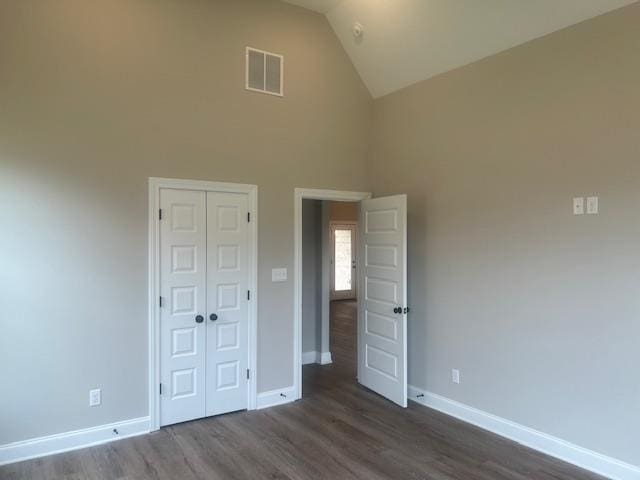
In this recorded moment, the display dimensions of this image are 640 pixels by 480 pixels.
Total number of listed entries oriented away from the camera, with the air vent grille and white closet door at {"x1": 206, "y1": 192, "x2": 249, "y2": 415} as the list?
0

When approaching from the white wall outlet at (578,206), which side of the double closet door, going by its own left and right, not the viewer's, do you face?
front

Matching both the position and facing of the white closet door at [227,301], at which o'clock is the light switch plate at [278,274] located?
The light switch plate is roughly at 10 o'clock from the white closet door.

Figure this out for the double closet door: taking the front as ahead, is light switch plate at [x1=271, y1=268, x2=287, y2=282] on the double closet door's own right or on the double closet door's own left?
on the double closet door's own left

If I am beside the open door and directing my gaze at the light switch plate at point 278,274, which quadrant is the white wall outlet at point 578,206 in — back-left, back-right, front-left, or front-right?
back-left

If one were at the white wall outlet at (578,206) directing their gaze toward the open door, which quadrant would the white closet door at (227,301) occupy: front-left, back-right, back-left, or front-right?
front-left

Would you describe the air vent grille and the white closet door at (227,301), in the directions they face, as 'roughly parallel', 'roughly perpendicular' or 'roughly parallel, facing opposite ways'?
roughly parallel

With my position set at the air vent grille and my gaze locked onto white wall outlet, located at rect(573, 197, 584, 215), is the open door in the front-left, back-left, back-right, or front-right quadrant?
front-left

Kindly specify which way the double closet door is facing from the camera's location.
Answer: facing the viewer and to the right of the viewer

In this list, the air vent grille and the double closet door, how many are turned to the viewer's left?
0
